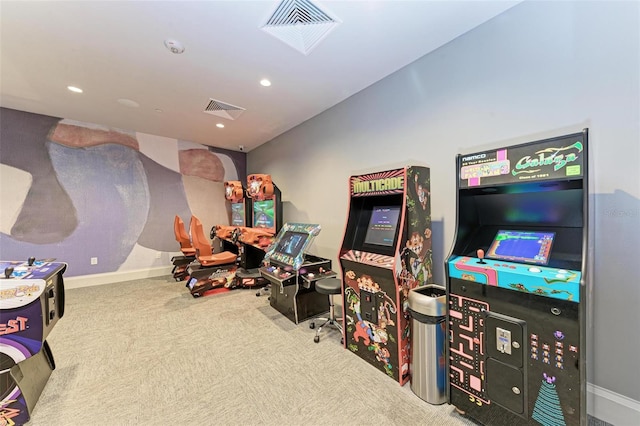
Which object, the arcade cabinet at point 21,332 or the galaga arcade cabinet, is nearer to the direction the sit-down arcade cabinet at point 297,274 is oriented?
the arcade cabinet

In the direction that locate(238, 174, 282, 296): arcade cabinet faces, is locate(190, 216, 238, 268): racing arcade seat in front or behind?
in front

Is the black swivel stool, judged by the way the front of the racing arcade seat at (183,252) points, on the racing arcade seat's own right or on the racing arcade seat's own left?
on the racing arcade seat's own right

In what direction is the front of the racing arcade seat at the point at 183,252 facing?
to the viewer's right

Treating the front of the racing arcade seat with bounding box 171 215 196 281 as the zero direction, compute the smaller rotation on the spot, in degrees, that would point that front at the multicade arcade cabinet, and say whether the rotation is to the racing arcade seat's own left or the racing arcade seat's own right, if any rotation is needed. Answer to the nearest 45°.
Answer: approximately 90° to the racing arcade seat's own right

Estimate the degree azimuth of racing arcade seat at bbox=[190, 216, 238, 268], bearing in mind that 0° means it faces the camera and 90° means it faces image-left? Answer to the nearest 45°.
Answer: approximately 270°

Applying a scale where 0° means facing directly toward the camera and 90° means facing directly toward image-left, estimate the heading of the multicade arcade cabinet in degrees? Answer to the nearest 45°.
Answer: approximately 45°

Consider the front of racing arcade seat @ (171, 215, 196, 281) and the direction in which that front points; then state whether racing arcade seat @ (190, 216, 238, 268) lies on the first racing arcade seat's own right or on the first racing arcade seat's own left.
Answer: on the first racing arcade seat's own right

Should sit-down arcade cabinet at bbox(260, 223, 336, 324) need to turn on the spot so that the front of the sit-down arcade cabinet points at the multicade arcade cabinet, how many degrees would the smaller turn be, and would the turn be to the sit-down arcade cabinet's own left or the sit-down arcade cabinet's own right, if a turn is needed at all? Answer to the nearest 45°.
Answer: approximately 90° to the sit-down arcade cabinet's own left

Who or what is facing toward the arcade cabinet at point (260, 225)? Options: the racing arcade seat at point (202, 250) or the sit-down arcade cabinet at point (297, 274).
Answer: the racing arcade seat

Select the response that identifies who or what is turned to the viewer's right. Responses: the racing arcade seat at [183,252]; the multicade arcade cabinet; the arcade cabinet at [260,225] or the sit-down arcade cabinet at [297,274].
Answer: the racing arcade seat

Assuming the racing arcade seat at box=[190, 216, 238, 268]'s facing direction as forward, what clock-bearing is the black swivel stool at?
The black swivel stool is roughly at 2 o'clock from the racing arcade seat.

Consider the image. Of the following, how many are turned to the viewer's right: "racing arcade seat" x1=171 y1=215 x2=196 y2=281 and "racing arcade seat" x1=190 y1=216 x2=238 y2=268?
2
